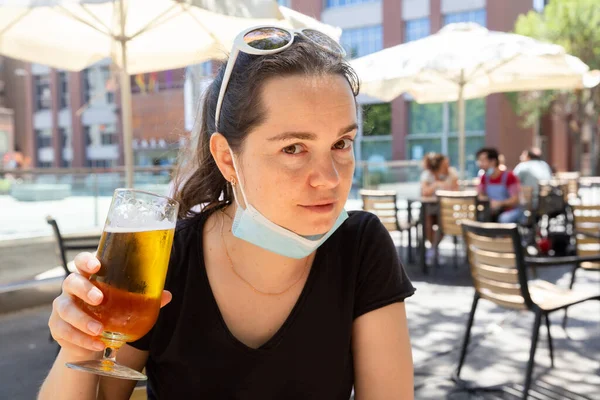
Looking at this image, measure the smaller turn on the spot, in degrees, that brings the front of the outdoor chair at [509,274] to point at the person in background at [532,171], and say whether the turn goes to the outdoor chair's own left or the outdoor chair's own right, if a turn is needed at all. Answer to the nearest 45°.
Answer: approximately 45° to the outdoor chair's own left

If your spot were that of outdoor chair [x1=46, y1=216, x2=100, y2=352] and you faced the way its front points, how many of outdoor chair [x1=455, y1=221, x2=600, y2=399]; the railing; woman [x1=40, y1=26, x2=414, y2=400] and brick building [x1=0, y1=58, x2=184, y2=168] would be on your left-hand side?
2

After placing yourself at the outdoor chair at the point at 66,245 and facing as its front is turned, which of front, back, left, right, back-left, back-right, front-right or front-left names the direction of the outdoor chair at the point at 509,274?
front-right

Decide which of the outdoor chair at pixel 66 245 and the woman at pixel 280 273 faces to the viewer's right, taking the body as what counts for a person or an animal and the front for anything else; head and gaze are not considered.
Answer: the outdoor chair

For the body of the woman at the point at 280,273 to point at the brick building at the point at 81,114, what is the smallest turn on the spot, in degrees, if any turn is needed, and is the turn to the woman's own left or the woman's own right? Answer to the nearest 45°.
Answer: approximately 180°

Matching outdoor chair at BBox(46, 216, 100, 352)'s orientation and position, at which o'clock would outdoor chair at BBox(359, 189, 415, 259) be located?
outdoor chair at BBox(359, 189, 415, 259) is roughly at 11 o'clock from outdoor chair at BBox(46, 216, 100, 352).

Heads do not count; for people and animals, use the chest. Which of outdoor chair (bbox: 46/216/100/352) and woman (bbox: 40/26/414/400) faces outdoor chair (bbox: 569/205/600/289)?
outdoor chair (bbox: 46/216/100/352)

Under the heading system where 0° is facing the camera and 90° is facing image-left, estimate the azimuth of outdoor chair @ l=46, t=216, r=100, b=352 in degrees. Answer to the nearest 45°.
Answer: approximately 270°

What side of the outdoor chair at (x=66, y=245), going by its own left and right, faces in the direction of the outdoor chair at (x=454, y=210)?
front

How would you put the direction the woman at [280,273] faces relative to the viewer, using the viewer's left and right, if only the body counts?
facing the viewer

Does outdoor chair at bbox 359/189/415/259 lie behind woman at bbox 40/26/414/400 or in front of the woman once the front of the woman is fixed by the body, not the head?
behind

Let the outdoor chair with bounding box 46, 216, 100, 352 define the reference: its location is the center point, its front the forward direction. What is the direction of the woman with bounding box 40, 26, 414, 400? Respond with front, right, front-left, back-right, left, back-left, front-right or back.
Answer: right

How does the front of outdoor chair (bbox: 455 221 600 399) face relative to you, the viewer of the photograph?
facing away from the viewer and to the right of the viewer

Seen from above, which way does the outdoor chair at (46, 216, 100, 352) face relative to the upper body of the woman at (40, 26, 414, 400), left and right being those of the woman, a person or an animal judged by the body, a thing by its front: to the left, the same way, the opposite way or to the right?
to the left

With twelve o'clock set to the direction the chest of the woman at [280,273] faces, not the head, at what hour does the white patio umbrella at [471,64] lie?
The white patio umbrella is roughly at 7 o'clock from the woman.

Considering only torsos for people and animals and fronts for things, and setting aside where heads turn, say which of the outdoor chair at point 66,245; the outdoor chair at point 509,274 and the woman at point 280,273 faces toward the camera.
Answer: the woman

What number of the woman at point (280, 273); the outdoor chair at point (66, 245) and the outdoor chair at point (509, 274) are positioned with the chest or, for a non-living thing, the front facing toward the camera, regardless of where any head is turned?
1

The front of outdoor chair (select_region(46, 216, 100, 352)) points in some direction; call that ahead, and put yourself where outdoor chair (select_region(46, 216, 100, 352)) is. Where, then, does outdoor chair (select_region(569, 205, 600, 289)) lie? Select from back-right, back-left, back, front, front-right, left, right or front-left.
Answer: front
